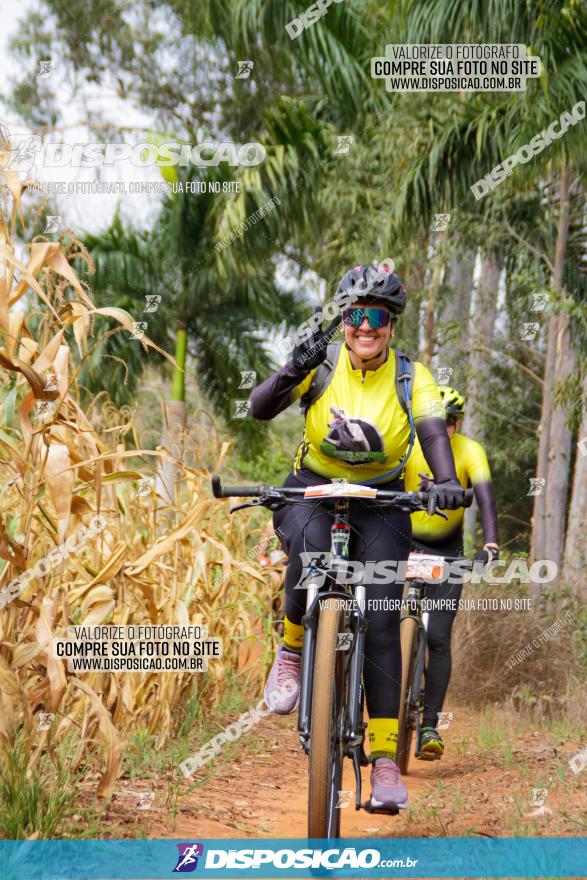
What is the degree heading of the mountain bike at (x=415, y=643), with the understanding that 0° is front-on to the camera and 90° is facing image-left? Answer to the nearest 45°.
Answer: approximately 0°

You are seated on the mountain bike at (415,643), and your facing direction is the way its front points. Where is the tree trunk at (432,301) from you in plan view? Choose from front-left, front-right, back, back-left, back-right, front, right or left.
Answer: back

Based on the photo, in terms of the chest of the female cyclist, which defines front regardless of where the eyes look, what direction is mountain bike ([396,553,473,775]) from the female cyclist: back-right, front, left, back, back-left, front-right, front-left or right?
back

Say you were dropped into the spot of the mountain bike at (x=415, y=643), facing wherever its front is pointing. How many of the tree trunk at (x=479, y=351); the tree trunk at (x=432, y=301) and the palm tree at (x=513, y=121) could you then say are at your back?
3

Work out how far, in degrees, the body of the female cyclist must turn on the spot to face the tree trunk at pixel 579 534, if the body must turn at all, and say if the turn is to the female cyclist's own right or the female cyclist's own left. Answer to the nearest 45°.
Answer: approximately 180°

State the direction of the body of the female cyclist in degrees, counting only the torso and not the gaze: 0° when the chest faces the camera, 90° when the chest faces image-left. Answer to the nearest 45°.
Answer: approximately 0°

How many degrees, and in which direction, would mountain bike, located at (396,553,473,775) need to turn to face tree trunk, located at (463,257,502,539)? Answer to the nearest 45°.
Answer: approximately 180°

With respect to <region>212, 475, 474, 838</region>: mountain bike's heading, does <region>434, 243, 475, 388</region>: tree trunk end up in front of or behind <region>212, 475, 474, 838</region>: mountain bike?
behind

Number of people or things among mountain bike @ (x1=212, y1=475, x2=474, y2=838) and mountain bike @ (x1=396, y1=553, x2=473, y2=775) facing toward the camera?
2

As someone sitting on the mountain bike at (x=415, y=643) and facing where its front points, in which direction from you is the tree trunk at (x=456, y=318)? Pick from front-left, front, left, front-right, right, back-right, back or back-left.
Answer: back

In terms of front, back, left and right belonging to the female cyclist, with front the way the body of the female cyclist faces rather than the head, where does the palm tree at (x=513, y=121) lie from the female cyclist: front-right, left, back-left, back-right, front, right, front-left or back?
back
